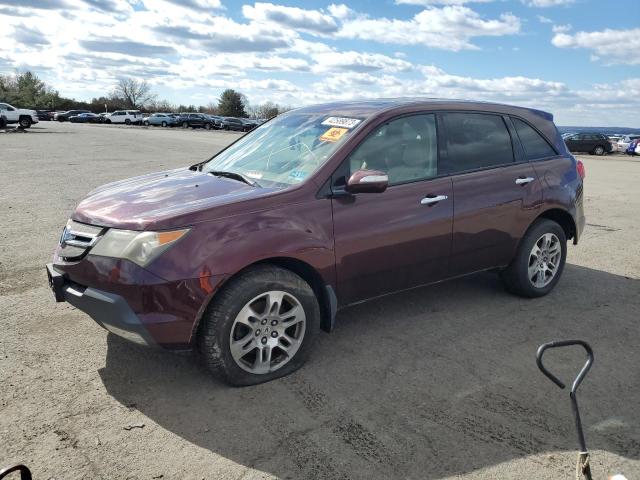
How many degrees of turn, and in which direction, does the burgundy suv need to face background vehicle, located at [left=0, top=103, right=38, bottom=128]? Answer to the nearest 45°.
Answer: approximately 90° to its right

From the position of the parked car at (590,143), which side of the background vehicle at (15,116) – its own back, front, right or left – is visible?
front

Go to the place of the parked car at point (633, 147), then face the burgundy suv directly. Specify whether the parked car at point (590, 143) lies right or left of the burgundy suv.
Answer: right

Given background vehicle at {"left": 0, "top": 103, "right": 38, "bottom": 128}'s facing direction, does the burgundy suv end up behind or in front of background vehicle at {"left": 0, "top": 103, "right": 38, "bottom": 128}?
in front

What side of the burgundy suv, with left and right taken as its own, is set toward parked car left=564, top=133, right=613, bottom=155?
back

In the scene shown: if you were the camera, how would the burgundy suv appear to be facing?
facing the viewer and to the left of the viewer

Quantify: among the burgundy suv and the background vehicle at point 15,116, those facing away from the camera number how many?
0
